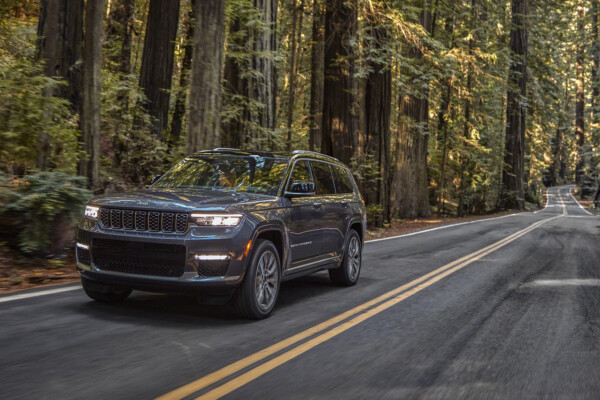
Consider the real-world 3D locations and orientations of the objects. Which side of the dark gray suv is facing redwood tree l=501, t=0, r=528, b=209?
back

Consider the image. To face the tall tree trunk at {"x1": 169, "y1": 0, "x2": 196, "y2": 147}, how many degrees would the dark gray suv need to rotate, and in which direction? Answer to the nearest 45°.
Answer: approximately 135° to its right

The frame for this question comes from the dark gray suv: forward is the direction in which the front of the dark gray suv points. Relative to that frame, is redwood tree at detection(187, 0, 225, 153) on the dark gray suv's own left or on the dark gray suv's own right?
on the dark gray suv's own right

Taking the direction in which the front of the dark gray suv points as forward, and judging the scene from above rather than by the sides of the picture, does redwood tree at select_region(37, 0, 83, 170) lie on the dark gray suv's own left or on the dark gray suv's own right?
on the dark gray suv's own right

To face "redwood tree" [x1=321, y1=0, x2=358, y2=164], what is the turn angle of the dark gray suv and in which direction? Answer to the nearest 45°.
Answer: approximately 135° to its right

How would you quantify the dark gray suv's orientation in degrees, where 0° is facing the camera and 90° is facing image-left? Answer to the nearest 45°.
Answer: approximately 45°

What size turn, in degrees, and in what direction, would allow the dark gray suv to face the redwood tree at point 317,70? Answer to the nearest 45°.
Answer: approximately 135° to its right

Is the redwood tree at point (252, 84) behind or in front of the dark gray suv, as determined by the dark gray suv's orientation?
behind

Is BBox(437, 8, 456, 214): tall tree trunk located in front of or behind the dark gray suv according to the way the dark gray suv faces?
behind

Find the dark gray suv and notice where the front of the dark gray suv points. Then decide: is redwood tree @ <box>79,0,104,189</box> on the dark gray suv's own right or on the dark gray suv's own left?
on the dark gray suv's own right

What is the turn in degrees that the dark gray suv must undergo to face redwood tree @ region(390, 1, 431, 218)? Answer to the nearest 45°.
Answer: approximately 135° to its right
